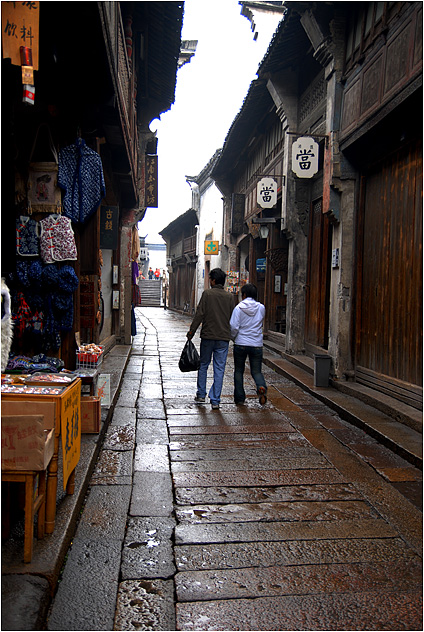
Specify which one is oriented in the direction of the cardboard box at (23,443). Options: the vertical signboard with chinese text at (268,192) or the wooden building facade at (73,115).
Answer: the vertical signboard with chinese text

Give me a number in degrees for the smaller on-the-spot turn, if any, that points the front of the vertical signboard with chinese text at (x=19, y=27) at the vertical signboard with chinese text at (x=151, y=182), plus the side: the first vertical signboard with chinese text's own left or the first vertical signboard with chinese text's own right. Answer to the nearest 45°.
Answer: approximately 180°

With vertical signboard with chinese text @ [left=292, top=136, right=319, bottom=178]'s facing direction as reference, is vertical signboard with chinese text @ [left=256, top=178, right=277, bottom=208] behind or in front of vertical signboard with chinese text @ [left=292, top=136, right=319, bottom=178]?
behind

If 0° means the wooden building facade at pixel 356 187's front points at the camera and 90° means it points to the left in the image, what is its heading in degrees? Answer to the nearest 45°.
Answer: approximately 90°

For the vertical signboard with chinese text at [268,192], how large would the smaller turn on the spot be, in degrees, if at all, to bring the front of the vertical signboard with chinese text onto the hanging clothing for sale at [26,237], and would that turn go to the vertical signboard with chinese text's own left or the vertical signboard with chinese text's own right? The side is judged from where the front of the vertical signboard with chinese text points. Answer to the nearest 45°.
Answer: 0° — it already faces it

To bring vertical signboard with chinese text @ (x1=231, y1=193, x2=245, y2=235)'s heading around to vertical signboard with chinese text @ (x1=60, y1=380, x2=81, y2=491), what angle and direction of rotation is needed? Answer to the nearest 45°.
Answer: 0° — it already faces it

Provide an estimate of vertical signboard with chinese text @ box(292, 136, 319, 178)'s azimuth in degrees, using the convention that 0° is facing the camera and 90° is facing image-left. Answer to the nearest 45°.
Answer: approximately 0°

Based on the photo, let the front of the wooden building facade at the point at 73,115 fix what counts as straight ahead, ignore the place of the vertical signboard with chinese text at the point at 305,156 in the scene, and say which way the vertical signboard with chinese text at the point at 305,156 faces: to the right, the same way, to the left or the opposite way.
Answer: to the right

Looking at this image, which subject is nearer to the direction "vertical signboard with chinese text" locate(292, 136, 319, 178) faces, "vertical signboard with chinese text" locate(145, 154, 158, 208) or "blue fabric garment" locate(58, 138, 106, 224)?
the blue fabric garment
